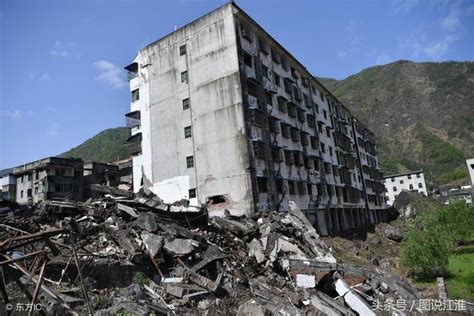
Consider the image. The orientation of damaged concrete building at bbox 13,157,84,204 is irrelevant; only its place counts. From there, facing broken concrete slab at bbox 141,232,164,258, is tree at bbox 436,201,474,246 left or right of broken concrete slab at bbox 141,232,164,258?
left
